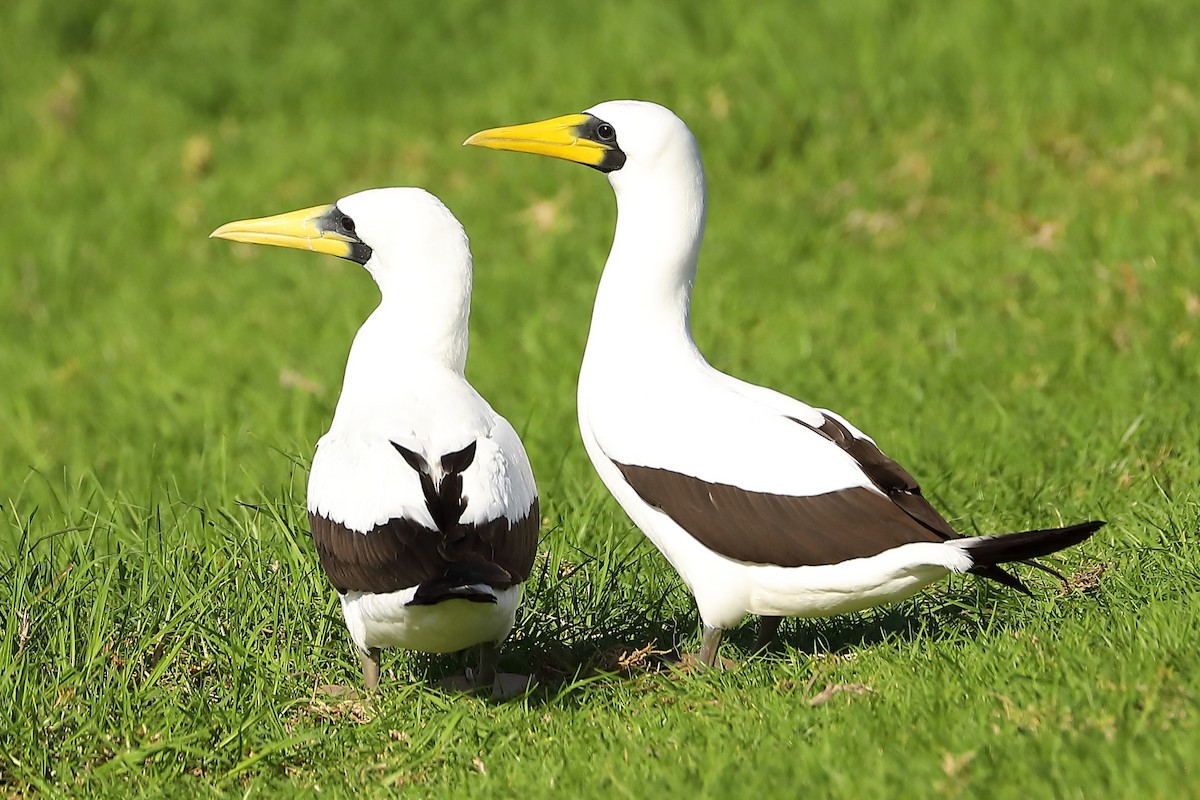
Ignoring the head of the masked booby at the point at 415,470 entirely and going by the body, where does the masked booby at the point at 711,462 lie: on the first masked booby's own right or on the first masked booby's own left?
on the first masked booby's own right

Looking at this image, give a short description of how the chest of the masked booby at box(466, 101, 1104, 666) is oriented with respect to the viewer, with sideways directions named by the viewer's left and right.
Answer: facing to the left of the viewer

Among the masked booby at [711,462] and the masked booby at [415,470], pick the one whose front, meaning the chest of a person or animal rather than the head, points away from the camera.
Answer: the masked booby at [415,470]

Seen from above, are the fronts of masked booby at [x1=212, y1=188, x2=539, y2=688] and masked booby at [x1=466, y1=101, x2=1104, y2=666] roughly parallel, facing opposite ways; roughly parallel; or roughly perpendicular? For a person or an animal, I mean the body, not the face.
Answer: roughly perpendicular

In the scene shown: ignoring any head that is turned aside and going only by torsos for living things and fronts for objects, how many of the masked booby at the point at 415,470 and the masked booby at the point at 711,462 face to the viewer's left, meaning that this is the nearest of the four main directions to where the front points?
1

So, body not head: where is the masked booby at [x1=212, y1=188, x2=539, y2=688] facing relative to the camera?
away from the camera

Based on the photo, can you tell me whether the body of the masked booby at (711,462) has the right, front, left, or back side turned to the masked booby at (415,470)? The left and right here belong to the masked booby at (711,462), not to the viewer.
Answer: front
